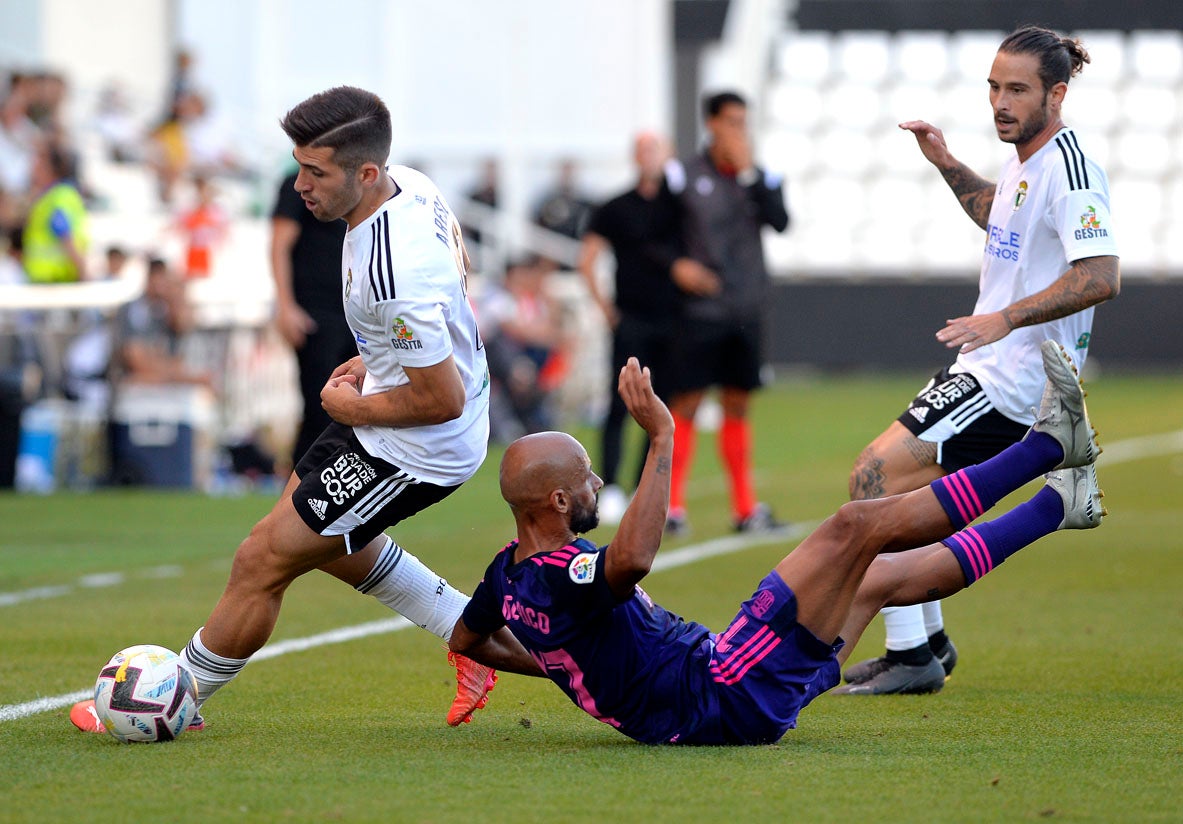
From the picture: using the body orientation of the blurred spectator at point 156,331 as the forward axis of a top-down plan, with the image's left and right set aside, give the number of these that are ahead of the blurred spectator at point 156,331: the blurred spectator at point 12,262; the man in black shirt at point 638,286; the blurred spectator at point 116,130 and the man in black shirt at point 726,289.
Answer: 2

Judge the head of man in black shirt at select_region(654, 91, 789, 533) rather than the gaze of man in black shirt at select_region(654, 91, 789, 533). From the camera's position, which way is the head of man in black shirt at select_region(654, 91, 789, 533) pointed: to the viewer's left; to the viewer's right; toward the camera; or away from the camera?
toward the camera

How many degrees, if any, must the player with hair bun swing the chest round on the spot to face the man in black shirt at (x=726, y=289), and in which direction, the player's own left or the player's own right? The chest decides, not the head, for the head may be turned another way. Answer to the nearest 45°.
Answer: approximately 135° to the player's own right

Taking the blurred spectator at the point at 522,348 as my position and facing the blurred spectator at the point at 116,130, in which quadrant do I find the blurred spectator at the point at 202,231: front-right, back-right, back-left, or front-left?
front-left

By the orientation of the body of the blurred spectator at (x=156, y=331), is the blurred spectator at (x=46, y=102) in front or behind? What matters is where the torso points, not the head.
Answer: behind

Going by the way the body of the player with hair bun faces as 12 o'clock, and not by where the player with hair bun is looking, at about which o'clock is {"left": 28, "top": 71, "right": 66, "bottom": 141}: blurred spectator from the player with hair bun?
The blurred spectator is roughly at 3 o'clock from the player with hair bun.

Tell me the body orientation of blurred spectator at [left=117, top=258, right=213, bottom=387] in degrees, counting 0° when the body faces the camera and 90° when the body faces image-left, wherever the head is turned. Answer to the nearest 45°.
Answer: approximately 315°

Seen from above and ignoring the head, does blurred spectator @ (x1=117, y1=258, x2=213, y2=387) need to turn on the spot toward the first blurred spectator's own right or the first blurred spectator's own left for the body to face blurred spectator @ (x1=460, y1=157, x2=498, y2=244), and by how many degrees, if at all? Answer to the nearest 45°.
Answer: approximately 90° to the first blurred spectator's own left

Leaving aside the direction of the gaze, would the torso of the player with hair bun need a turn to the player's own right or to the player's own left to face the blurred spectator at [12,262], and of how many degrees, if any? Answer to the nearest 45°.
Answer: approximately 90° to the player's own right

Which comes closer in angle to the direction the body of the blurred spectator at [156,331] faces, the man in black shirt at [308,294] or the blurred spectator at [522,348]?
the man in black shirt

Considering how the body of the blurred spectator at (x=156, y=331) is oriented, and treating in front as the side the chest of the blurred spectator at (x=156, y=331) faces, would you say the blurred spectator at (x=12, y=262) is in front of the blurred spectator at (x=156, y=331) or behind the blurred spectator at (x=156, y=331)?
behind

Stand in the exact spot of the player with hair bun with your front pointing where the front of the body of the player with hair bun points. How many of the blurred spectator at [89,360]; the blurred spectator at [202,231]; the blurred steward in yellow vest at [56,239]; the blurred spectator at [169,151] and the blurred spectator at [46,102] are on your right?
5

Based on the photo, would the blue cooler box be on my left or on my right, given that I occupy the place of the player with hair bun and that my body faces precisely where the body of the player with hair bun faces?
on my right

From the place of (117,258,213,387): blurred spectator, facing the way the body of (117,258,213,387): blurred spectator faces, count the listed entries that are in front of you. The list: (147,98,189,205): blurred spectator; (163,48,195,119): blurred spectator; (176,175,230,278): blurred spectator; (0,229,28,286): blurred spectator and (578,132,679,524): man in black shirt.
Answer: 1

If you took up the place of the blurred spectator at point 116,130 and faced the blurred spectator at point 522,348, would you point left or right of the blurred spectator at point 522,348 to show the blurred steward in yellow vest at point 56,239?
right

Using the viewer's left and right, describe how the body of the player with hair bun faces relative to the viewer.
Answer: facing the viewer and to the left of the viewer

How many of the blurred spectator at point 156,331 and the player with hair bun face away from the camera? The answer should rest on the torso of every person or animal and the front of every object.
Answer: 0

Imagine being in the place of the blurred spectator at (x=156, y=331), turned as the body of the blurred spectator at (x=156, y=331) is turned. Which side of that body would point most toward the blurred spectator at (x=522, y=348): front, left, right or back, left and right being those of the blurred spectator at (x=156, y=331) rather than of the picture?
left
